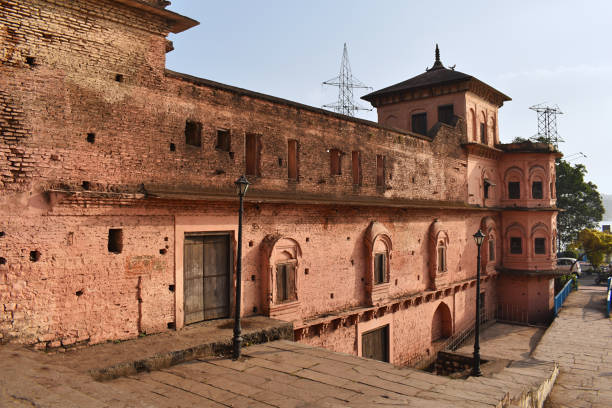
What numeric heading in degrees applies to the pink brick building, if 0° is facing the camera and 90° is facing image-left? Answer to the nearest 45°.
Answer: approximately 315°

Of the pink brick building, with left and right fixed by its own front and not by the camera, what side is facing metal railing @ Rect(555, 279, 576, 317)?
left

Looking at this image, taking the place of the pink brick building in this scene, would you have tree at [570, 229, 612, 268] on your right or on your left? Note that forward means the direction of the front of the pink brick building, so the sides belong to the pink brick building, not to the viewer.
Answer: on your left
